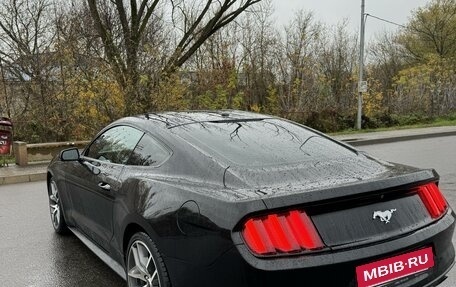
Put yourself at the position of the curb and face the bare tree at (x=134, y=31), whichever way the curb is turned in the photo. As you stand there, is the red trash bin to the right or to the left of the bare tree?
left

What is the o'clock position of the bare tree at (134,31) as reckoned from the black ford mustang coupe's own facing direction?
The bare tree is roughly at 1 o'clock from the black ford mustang coupe.

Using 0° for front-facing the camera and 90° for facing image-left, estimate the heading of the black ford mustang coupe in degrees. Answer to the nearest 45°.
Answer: approximately 135°

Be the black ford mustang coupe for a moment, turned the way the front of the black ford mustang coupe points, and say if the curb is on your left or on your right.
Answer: on your right

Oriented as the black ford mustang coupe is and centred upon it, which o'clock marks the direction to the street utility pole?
The street utility pole is roughly at 2 o'clock from the black ford mustang coupe.

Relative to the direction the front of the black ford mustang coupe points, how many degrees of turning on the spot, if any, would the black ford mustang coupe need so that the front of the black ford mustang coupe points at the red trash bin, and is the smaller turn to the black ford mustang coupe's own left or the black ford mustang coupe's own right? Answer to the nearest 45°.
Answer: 0° — it already faces it
